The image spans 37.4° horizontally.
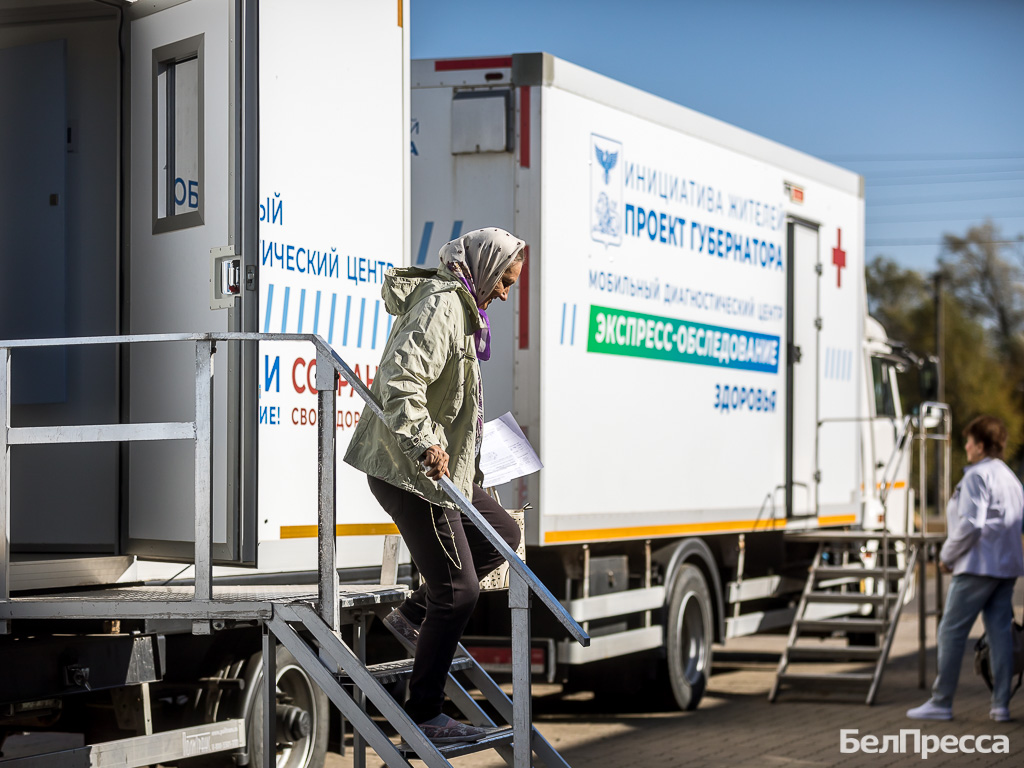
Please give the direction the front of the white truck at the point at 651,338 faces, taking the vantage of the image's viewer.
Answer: facing away from the viewer and to the right of the viewer

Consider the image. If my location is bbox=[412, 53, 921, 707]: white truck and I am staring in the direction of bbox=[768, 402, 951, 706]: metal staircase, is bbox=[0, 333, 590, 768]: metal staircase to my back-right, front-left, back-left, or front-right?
back-right

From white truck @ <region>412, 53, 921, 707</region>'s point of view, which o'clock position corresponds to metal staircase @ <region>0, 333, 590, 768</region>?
The metal staircase is roughly at 5 o'clock from the white truck.

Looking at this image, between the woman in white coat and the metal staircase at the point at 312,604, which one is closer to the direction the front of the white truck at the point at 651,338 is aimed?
the woman in white coat

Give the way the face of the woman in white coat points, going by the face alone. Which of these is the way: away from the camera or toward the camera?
away from the camera
